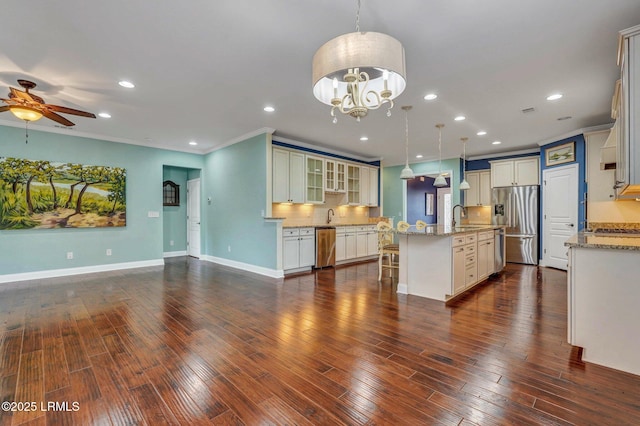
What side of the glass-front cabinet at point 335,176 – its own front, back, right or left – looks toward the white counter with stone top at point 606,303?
front

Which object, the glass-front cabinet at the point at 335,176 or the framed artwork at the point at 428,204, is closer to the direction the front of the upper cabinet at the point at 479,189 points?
the glass-front cabinet

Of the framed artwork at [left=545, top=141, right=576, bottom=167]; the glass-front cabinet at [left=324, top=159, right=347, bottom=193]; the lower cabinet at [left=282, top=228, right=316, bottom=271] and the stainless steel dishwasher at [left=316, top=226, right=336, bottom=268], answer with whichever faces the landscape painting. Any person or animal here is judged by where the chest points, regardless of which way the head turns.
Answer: the framed artwork

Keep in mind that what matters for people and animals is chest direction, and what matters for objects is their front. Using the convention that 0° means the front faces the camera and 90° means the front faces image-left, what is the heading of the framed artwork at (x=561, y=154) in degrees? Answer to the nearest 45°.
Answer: approximately 45°

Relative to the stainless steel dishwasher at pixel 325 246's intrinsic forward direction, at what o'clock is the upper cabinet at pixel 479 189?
The upper cabinet is roughly at 10 o'clock from the stainless steel dishwasher.

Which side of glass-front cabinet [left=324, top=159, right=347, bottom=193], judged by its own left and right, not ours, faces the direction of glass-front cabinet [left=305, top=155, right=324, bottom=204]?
right

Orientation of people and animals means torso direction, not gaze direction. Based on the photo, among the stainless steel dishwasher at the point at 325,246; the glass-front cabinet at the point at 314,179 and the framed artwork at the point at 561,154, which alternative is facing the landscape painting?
the framed artwork

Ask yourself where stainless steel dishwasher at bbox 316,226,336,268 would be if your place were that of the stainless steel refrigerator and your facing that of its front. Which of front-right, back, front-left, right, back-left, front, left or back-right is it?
front-right

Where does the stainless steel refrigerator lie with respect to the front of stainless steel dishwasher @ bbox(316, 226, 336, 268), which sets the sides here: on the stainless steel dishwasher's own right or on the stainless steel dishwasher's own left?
on the stainless steel dishwasher's own left

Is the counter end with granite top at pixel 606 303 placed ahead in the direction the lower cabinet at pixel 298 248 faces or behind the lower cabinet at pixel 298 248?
ahead

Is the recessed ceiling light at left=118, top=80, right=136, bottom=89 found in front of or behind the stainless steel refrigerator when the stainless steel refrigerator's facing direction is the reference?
in front

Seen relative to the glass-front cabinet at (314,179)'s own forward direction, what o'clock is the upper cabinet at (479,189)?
The upper cabinet is roughly at 10 o'clock from the glass-front cabinet.

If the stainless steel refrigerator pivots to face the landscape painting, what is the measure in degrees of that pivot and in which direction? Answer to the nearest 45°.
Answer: approximately 45° to its right

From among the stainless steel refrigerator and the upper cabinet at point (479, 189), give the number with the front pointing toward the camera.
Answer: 2

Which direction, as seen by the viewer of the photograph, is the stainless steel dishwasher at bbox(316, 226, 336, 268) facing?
facing the viewer and to the right of the viewer
